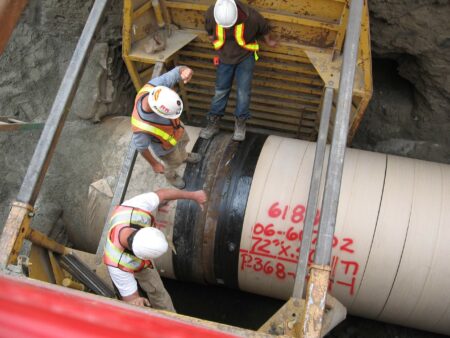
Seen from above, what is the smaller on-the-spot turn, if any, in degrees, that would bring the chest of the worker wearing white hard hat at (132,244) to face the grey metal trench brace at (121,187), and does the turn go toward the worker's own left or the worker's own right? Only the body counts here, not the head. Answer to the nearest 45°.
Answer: approximately 90° to the worker's own left

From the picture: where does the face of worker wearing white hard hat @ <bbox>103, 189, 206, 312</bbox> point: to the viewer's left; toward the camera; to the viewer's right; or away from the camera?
to the viewer's right

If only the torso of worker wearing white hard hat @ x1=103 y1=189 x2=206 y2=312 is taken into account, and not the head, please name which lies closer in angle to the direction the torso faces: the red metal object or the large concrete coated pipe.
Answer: the large concrete coated pipe

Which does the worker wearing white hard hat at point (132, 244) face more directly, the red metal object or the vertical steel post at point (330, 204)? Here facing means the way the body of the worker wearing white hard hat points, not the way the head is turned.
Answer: the vertical steel post

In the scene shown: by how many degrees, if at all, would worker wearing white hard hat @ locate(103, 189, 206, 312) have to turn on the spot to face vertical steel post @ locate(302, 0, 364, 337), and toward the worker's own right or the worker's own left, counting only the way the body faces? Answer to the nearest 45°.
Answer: approximately 45° to the worker's own left

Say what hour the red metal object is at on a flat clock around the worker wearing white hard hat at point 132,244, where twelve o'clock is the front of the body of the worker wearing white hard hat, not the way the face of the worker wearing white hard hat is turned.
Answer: The red metal object is roughly at 3 o'clock from the worker wearing white hard hat.

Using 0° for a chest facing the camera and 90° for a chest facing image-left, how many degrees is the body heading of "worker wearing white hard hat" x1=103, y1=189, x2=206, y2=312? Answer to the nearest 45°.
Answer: approximately 270°
